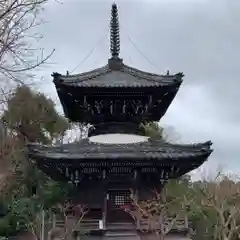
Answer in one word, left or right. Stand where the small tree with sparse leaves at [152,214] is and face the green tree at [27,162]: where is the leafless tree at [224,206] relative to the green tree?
right

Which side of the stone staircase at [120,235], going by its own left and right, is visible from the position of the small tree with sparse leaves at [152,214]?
left

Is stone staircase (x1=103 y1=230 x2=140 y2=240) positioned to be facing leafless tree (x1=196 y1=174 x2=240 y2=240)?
no

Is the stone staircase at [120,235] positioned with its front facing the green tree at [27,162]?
no

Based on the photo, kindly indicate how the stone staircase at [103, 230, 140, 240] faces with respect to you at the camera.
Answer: facing the viewer

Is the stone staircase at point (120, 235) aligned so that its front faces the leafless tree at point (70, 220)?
no
